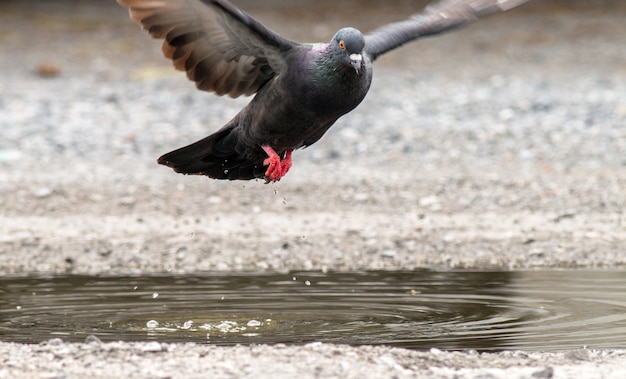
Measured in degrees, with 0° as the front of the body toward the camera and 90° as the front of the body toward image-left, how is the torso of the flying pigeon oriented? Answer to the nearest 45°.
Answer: approximately 315°
